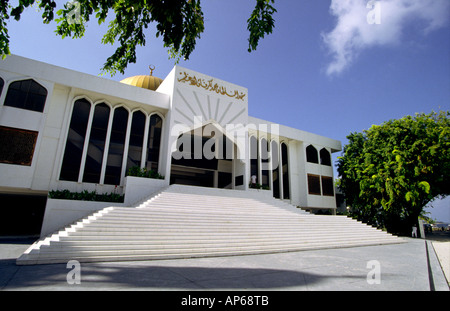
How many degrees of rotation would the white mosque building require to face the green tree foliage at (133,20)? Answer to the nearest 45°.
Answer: approximately 45° to its right

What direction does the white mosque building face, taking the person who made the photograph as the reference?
facing the viewer and to the right of the viewer

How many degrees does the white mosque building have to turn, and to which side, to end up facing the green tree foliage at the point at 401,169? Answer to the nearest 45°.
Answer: approximately 45° to its left
